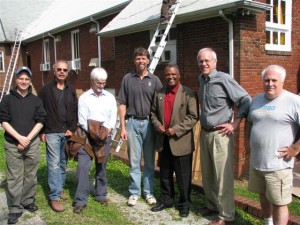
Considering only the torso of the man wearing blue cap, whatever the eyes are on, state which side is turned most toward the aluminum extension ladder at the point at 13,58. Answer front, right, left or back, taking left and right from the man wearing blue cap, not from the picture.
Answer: back

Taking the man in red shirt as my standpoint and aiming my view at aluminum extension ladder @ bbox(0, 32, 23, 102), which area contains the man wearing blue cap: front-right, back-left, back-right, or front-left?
front-left

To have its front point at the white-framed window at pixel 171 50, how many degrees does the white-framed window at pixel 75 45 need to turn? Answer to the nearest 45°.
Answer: approximately 45° to its left

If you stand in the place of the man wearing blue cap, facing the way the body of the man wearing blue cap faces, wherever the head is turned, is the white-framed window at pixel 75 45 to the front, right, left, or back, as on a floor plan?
back

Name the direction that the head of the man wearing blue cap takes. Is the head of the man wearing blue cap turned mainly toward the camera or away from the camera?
toward the camera

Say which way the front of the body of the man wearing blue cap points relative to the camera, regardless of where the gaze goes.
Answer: toward the camera

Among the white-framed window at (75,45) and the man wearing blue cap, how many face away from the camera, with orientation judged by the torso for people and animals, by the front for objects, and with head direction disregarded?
0

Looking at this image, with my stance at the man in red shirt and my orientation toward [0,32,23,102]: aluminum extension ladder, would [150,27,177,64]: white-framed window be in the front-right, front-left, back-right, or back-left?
front-right

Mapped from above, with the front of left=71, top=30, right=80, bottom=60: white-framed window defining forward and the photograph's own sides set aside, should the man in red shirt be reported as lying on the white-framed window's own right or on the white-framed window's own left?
on the white-framed window's own left

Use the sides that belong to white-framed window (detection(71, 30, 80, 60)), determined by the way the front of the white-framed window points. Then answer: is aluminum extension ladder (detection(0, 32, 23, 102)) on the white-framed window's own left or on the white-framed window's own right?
on the white-framed window's own right

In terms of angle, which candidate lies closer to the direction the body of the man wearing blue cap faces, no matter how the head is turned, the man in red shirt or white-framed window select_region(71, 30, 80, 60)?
the man in red shirt
